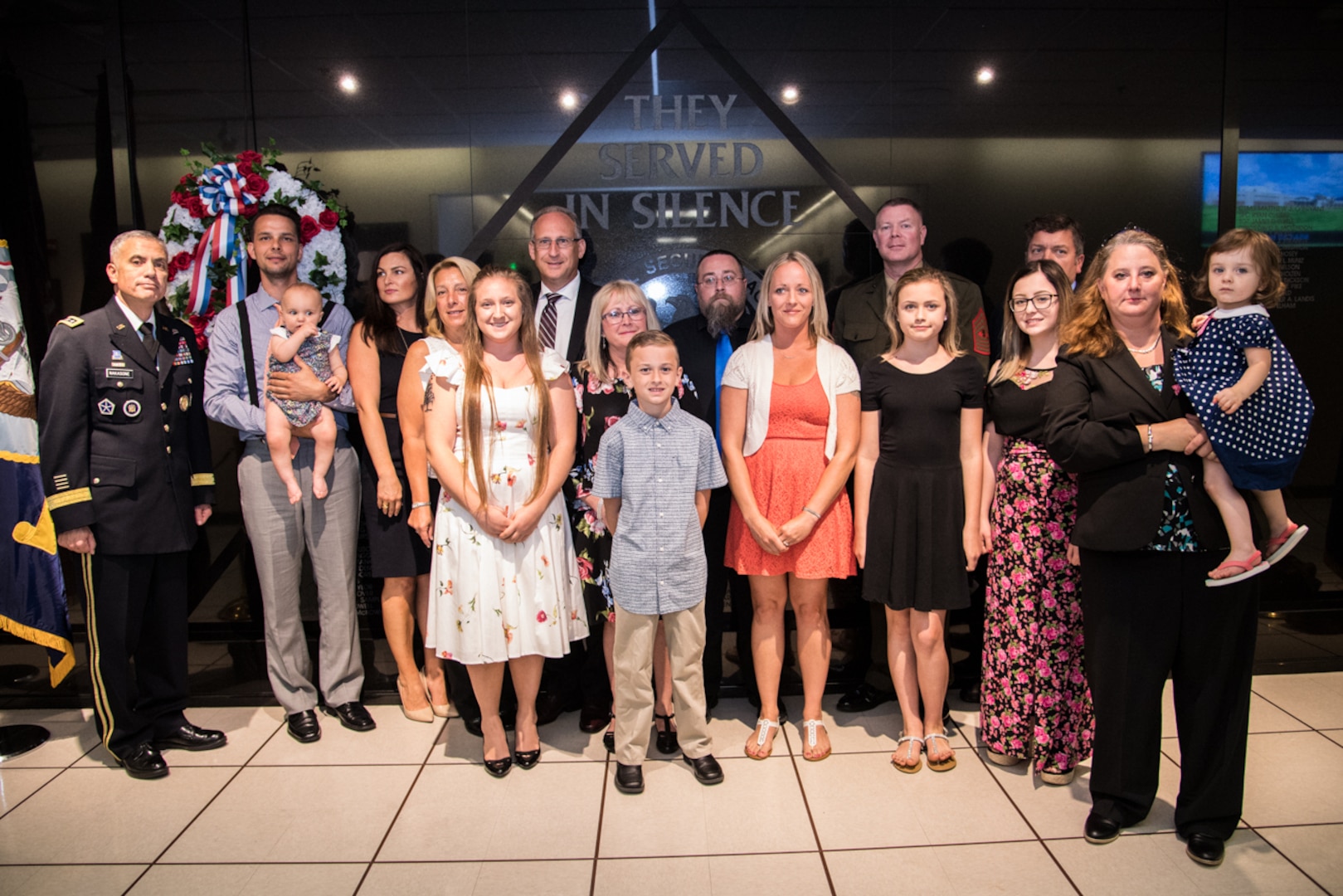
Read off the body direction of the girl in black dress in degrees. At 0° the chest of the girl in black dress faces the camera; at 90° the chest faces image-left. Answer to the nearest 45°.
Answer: approximately 0°

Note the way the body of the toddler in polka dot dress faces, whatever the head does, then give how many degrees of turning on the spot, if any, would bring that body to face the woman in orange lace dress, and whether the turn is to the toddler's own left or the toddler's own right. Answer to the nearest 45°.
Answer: approximately 45° to the toddler's own right

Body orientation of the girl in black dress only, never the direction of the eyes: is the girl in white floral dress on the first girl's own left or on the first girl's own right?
on the first girl's own right

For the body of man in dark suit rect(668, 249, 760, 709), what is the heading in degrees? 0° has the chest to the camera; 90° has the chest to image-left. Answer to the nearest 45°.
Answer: approximately 0°

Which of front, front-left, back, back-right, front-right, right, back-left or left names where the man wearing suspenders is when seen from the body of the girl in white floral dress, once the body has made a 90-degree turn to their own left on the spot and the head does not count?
back-left

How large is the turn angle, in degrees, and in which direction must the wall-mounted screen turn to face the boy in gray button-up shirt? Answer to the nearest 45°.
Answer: approximately 45° to its right

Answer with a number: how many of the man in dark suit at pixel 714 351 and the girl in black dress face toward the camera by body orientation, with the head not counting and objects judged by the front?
2

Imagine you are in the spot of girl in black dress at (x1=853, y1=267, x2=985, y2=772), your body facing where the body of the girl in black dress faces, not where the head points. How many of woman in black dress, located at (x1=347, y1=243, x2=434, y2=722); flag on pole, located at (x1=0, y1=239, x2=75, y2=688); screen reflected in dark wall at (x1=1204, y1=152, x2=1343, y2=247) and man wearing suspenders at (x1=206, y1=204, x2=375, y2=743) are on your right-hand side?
3

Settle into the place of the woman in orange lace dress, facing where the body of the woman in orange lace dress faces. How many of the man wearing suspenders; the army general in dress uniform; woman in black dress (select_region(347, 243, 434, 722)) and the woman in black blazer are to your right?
3
